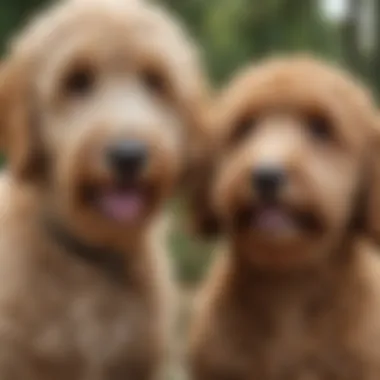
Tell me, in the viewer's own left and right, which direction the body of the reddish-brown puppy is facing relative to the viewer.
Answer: facing the viewer
